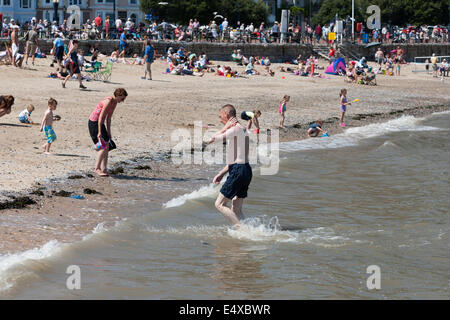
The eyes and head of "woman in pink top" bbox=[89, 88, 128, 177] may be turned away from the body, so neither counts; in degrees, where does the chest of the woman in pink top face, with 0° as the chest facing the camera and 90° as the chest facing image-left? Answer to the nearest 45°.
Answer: approximately 270°

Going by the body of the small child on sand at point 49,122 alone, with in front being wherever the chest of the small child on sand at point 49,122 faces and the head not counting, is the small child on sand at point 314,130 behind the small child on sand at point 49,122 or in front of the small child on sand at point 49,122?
in front
